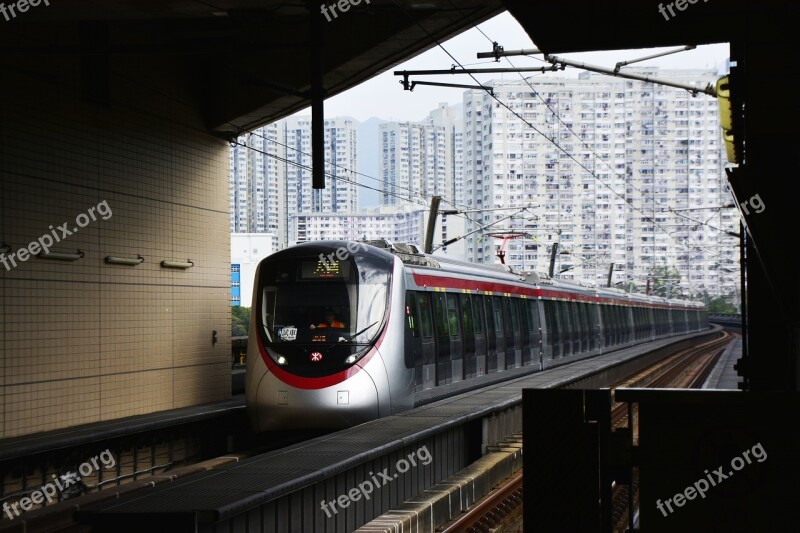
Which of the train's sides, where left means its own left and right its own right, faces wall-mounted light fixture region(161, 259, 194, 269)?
front

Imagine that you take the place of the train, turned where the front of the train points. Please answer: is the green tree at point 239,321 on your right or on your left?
on your right

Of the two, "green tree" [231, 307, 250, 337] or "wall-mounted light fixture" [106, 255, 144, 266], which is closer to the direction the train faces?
the wall-mounted light fixture

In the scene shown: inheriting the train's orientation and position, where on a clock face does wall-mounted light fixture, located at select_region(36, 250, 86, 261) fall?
The wall-mounted light fixture is roughly at 1 o'clock from the train.

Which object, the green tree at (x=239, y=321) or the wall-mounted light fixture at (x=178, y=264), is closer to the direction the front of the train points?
the wall-mounted light fixture

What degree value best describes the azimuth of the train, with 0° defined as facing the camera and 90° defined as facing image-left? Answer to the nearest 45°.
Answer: approximately 45°

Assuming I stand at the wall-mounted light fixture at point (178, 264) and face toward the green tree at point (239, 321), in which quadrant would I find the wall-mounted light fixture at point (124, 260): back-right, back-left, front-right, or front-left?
back-left

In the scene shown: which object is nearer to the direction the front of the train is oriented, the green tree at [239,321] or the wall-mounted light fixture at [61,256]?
the wall-mounted light fixture

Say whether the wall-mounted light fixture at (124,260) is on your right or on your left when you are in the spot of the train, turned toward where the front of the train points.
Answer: on your right
